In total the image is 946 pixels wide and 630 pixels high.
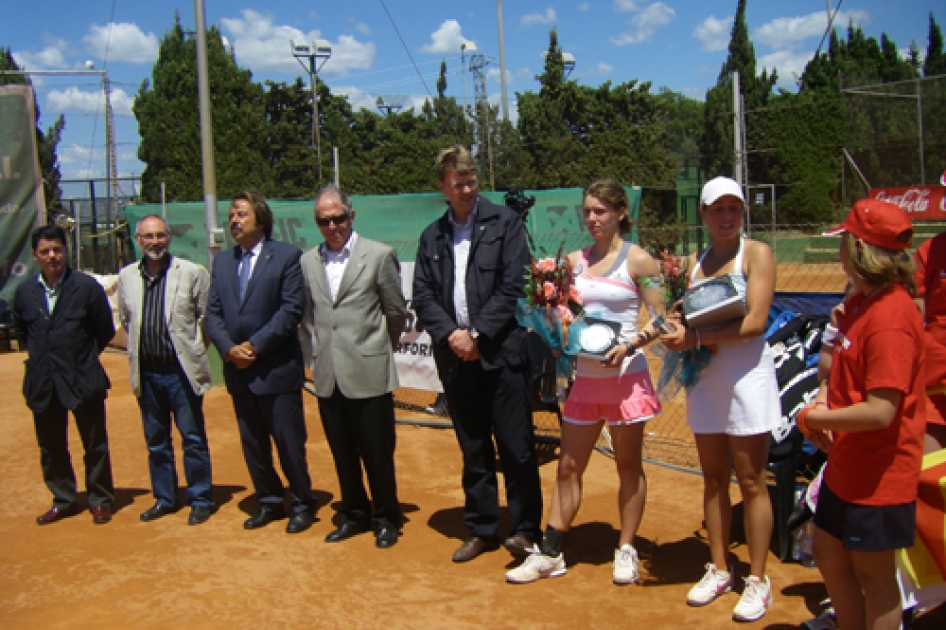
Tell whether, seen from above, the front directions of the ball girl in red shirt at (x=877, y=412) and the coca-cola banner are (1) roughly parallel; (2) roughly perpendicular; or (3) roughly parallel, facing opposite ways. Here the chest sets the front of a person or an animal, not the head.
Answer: roughly perpendicular

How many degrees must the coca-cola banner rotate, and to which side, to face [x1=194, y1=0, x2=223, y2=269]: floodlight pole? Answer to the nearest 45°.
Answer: approximately 45° to its right

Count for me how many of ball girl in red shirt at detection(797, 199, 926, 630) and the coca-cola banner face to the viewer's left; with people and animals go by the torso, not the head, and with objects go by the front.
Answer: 1

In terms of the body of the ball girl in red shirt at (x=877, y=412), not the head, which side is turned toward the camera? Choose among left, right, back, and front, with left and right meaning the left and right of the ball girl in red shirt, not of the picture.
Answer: left

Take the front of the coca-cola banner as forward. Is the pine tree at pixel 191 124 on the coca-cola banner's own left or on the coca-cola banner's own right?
on the coca-cola banner's own right

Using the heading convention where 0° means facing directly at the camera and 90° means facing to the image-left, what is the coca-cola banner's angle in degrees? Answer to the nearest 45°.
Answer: approximately 0°

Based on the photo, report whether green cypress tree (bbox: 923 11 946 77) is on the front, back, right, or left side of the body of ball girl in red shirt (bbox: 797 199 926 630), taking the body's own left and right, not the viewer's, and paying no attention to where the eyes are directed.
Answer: right
